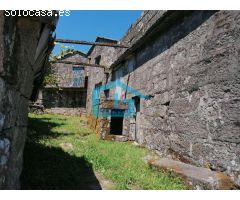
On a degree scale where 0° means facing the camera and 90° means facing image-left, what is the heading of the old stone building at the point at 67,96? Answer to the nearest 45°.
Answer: approximately 0°

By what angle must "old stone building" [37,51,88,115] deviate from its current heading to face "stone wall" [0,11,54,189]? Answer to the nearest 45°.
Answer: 0° — it already faces it
